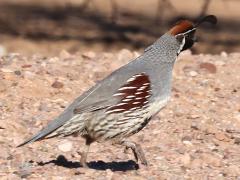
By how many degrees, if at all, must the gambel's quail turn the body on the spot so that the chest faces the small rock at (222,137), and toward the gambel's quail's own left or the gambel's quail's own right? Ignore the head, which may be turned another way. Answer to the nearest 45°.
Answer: approximately 45° to the gambel's quail's own left

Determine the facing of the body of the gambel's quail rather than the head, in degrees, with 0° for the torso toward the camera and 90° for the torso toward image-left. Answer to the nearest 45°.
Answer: approximately 270°

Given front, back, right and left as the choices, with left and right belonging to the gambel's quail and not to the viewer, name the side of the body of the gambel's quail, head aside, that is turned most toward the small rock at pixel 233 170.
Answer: front

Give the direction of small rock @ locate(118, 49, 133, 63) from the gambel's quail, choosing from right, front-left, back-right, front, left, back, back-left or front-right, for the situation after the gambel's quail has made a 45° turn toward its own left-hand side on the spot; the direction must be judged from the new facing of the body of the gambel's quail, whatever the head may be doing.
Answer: front-left

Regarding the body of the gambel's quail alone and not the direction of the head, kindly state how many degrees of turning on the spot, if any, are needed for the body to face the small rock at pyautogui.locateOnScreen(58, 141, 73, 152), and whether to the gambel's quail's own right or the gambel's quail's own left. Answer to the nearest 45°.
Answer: approximately 135° to the gambel's quail's own left

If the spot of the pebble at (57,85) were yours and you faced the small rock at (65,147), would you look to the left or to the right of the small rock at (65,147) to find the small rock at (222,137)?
left

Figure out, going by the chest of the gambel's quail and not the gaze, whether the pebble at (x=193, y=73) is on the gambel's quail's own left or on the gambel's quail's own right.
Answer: on the gambel's quail's own left

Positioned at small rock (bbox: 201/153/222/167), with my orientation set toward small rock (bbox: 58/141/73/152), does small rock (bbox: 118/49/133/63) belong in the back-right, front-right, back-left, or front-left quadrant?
front-right

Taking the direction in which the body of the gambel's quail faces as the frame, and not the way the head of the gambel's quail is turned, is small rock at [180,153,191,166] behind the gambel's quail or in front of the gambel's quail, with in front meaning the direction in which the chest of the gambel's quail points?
in front

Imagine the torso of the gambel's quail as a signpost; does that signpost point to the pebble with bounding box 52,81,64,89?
no
